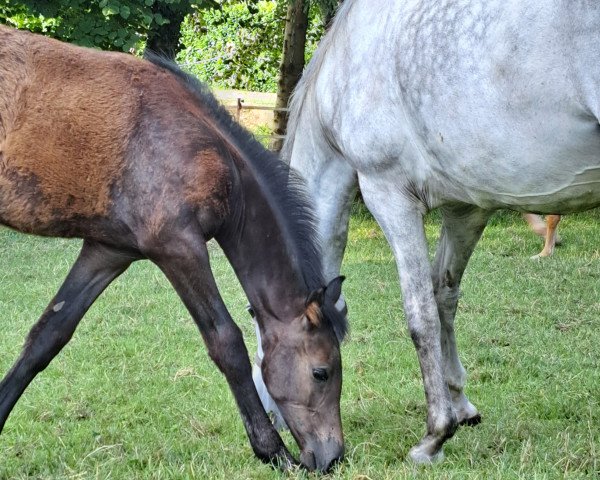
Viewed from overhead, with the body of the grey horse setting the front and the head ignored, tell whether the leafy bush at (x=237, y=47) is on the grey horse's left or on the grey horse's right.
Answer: on the grey horse's right

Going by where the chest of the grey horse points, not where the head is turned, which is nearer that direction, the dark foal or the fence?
the dark foal

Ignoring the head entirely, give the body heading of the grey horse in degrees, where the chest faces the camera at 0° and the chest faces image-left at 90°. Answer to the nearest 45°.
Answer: approximately 90°

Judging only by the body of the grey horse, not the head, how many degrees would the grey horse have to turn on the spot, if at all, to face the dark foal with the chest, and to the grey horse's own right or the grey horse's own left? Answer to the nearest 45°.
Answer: approximately 45° to the grey horse's own left

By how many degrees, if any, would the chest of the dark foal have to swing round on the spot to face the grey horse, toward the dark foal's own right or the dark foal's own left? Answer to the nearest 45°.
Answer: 0° — it already faces it

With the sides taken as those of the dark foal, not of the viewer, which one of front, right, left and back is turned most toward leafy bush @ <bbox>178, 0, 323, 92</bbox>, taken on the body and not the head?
left

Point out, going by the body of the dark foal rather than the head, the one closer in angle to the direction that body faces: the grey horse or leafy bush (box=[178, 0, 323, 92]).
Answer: the grey horse

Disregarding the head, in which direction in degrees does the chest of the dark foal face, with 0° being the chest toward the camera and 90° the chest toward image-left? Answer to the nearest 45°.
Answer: approximately 270°

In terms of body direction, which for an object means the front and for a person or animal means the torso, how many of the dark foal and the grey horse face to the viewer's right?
1

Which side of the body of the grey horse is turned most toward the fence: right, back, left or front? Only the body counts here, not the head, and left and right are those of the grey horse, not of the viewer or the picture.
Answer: right

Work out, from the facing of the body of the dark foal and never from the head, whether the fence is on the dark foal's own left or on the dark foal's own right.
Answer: on the dark foal's own left

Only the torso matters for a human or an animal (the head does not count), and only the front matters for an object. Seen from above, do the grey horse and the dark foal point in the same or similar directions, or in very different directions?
very different directions
